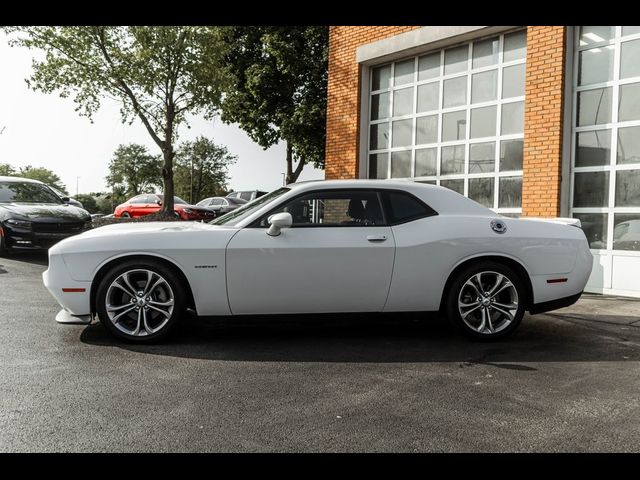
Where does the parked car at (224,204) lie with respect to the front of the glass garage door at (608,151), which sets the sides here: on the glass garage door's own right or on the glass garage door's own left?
on the glass garage door's own right

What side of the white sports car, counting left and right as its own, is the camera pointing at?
left

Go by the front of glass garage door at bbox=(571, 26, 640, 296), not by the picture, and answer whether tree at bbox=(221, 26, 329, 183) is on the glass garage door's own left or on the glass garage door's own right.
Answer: on the glass garage door's own right

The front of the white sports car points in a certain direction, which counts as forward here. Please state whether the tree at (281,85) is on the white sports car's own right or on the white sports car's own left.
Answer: on the white sports car's own right

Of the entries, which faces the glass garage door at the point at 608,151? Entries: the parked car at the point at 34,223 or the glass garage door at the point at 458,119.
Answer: the parked car

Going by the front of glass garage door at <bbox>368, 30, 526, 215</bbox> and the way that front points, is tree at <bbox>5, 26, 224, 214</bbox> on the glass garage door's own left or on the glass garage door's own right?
on the glass garage door's own right

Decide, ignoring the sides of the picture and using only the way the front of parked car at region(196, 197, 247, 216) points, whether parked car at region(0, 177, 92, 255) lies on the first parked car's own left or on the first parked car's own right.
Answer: on the first parked car's own left
